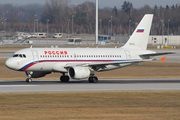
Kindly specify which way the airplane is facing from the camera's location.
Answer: facing the viewer and to the left of the viewer
